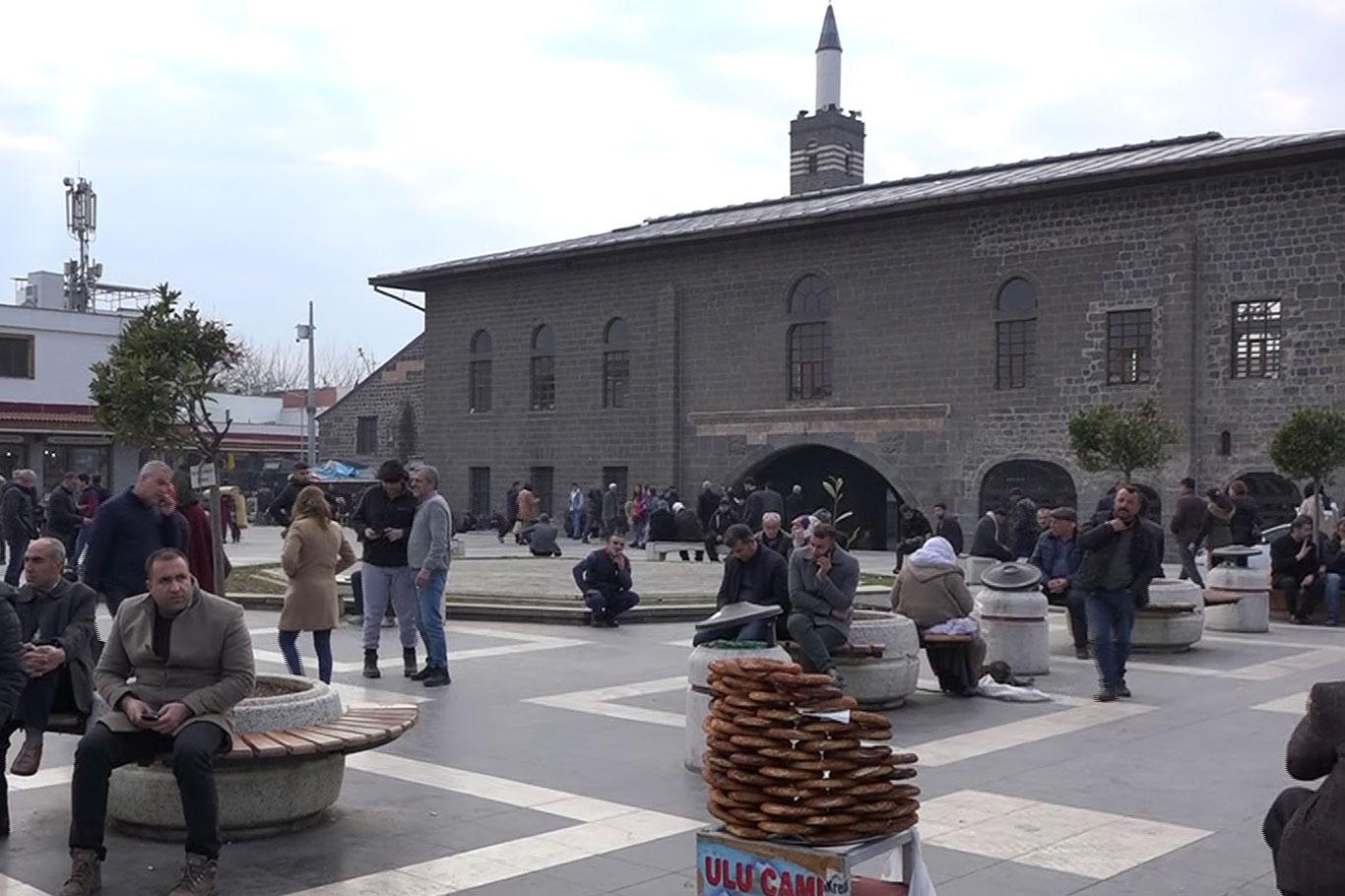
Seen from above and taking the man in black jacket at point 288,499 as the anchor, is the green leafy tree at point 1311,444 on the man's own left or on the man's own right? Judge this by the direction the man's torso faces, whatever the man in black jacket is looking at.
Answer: on the man's own left

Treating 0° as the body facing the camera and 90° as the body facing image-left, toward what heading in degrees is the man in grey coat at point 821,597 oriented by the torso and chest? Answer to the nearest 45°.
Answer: approximately 45°

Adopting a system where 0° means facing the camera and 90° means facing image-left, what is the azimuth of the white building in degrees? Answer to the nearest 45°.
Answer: approximately 0°

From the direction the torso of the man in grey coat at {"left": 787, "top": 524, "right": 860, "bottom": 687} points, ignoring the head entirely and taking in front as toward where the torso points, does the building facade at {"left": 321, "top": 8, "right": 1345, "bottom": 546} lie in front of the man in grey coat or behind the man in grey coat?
behind

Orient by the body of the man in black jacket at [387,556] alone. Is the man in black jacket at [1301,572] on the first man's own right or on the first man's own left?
on the first man's own left

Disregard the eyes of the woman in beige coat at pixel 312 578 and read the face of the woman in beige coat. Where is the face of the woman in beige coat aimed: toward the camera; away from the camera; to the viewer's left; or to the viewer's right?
away from the camera

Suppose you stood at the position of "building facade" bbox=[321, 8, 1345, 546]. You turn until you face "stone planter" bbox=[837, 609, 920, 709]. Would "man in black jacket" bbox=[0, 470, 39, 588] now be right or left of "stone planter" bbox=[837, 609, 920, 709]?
right

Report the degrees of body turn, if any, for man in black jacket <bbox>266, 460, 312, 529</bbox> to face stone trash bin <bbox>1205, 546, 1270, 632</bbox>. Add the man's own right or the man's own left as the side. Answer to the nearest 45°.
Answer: approximately 45° to the man's own left
